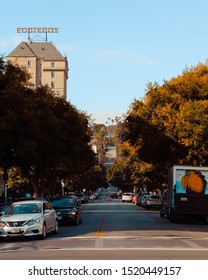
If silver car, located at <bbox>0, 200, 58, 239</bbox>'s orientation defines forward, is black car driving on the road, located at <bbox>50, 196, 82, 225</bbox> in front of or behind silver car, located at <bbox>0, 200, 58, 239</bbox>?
behind

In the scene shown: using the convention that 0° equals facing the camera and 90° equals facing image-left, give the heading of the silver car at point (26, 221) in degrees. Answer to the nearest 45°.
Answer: approximately 45°

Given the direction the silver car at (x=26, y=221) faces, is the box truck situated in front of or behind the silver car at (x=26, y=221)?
behind

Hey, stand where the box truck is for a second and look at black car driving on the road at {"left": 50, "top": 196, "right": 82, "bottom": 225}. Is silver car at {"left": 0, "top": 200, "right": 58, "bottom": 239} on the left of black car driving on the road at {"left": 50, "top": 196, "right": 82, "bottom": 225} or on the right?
left
